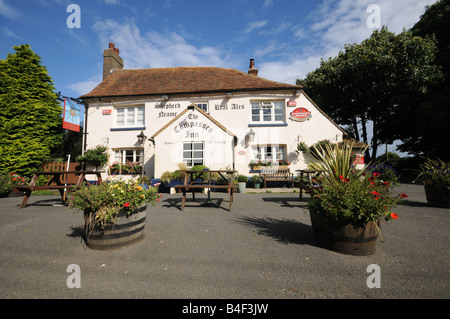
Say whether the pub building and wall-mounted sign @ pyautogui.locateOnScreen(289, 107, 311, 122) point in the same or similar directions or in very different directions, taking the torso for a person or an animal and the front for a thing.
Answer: same or similar directions

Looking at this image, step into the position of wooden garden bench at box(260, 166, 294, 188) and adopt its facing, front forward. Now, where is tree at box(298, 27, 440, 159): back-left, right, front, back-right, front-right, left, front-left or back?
back-left

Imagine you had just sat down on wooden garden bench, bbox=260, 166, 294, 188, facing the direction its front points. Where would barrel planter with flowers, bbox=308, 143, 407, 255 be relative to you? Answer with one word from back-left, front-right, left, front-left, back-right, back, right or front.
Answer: front

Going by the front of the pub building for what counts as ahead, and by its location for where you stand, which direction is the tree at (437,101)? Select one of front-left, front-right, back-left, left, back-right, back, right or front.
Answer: left

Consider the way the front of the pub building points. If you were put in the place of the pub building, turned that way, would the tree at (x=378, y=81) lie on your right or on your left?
on your left

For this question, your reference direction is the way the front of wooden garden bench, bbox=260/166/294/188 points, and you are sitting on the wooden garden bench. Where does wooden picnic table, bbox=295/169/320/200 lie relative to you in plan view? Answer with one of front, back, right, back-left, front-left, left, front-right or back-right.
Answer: front

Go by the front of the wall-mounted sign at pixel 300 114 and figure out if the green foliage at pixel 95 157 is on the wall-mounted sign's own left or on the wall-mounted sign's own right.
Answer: on the wall-mounted sign's own right

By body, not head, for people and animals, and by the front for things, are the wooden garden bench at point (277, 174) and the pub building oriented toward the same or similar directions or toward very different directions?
same or similar directions

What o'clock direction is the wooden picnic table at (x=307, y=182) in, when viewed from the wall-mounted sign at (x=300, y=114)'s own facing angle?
The wooden picnic table is roughly at 12 o'clock from the wall-mounted sign.

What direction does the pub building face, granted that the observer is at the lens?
facing the viewer

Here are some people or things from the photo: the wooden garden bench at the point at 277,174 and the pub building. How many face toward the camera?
2

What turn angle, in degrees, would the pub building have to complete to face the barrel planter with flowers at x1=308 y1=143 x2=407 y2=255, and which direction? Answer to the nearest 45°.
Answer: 0° — it already faces it

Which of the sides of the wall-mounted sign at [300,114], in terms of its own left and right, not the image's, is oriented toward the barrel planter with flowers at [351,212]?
front

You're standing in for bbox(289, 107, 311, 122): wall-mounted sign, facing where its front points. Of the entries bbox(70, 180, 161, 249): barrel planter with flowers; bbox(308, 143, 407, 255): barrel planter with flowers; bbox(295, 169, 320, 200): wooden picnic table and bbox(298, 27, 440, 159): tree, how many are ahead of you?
3
